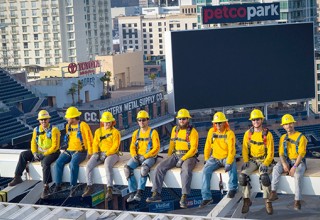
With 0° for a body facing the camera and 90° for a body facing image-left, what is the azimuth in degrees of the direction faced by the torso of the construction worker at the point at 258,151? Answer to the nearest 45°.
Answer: approximately 0°

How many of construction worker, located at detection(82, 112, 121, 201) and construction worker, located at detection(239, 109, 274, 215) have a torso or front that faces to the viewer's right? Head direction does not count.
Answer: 0

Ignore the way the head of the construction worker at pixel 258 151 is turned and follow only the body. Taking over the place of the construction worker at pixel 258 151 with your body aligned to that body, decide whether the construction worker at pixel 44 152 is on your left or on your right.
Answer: on your right

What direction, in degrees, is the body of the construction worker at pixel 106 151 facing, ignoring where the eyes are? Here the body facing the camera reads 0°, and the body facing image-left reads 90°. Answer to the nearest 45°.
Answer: approximately 45°

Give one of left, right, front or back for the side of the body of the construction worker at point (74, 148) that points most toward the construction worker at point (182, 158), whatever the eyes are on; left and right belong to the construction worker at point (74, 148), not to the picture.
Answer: left

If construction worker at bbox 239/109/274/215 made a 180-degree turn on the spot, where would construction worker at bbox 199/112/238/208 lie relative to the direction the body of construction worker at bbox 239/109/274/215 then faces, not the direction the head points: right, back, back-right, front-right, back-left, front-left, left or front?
left

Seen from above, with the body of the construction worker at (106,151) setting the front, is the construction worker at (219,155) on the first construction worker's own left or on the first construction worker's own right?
on the first construction worker's own left

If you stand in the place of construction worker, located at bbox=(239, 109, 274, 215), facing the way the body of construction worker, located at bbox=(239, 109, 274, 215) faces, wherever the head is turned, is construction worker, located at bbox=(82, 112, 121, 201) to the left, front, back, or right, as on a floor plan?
right

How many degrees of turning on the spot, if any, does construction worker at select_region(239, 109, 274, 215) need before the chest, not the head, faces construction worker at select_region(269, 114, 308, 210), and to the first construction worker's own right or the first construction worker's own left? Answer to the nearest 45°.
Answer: approximately 45° to the first construction worker's own left

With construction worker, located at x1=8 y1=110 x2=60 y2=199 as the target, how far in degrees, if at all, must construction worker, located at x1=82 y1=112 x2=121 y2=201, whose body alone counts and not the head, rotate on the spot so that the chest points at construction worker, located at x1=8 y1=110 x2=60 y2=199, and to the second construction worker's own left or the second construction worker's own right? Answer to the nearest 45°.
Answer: approximately 45° to the second construction worker's own right

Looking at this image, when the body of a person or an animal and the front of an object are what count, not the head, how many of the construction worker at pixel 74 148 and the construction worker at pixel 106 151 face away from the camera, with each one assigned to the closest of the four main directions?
0

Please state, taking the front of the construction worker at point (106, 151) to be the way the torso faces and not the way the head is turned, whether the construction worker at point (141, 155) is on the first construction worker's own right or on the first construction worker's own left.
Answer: on the first construction worker's own left
